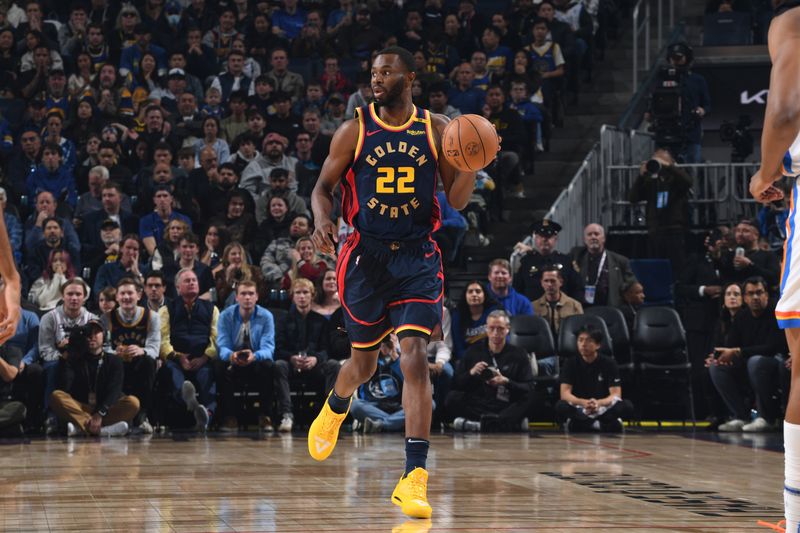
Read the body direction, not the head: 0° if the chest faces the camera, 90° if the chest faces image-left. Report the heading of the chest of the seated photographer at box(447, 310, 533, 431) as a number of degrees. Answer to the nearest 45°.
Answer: approximately 0°

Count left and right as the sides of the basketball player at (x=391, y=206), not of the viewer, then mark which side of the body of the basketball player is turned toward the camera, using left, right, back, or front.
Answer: front

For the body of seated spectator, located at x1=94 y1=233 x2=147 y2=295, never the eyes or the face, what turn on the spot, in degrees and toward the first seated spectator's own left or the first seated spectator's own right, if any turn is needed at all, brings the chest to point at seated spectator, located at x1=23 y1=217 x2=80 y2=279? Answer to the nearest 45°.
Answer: approximately 135° to the first seated spectator's own right

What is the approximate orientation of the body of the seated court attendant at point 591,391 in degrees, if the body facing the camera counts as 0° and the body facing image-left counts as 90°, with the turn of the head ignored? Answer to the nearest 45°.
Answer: approximately 0°

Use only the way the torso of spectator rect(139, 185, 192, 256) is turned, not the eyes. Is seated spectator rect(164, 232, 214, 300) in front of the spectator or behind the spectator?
in front

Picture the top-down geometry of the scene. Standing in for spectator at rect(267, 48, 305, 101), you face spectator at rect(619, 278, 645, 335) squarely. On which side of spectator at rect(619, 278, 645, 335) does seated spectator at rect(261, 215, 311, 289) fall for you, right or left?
right

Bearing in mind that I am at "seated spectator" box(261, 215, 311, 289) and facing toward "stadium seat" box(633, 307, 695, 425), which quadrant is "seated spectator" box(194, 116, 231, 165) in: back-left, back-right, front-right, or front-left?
back-left

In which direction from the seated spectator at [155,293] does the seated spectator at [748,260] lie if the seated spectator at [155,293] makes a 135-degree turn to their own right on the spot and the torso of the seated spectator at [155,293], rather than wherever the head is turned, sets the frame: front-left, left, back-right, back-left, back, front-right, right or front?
back-right

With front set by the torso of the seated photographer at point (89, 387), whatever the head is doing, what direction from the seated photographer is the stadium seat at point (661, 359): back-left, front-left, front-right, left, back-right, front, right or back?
left

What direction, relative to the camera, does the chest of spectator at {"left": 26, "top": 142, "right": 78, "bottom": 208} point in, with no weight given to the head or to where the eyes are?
toward the camera

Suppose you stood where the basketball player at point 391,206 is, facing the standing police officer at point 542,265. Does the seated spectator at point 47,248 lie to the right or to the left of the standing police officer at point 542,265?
left
